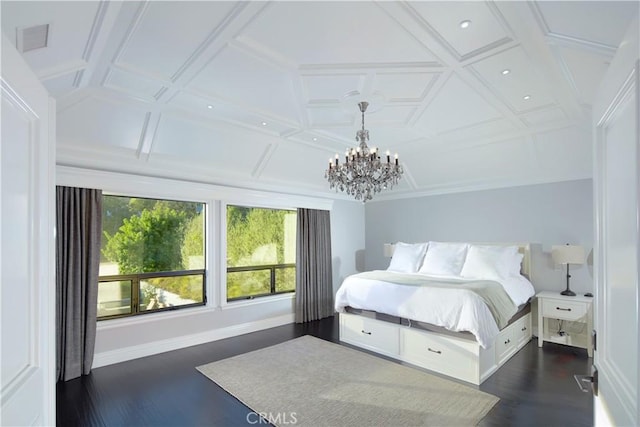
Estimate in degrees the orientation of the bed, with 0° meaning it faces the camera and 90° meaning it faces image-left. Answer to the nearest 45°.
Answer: approximately 45°

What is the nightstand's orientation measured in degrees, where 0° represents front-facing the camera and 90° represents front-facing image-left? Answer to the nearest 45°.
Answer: approximately 45°

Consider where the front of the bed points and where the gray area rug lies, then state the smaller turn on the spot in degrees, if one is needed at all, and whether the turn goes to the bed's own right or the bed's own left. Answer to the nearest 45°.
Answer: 0° — it already faces it
